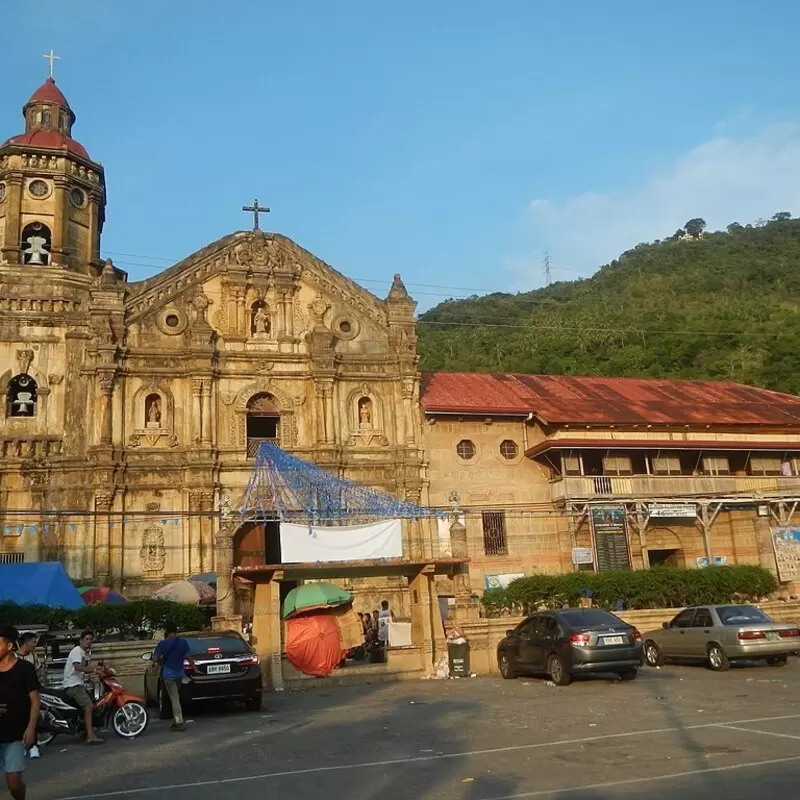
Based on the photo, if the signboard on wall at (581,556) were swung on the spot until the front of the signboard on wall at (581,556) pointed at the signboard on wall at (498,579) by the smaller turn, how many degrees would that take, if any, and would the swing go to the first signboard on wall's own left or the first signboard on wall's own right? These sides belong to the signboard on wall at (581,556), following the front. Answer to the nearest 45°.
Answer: approximately 90° to the first signboard on wall's own right

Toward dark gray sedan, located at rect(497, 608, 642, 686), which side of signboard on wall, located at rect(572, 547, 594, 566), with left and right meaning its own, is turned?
front

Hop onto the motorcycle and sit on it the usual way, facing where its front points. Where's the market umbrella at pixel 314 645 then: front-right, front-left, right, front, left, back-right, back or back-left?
front-left

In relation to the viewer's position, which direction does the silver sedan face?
facing away from the viewer and to the left of the viewer

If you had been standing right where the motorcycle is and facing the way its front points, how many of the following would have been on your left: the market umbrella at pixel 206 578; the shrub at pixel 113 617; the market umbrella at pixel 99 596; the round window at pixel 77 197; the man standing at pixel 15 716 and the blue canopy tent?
5

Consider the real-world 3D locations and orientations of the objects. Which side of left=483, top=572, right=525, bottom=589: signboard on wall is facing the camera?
front

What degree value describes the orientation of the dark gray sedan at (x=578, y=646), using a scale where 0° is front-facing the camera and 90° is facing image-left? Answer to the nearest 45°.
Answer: approximately 135°

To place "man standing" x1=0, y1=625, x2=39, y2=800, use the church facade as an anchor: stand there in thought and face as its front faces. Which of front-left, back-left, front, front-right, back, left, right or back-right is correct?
front

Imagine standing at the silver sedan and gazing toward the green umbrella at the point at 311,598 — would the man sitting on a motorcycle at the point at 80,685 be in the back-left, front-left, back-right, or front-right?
front-left

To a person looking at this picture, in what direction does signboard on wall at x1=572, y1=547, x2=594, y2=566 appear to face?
facing the viewer

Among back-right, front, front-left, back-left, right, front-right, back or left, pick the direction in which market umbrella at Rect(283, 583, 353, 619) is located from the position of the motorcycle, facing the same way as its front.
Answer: front-left

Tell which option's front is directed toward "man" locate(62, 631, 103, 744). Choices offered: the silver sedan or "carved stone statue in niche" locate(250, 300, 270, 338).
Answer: the carved stone statue in niche

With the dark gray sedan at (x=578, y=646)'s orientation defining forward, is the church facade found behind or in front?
in front

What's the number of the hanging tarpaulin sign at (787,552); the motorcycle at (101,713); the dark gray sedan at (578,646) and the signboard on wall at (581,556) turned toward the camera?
2

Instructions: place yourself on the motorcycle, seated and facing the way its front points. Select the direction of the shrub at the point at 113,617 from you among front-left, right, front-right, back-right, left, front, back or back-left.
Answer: left

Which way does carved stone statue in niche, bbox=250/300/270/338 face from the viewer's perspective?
toward the camera
